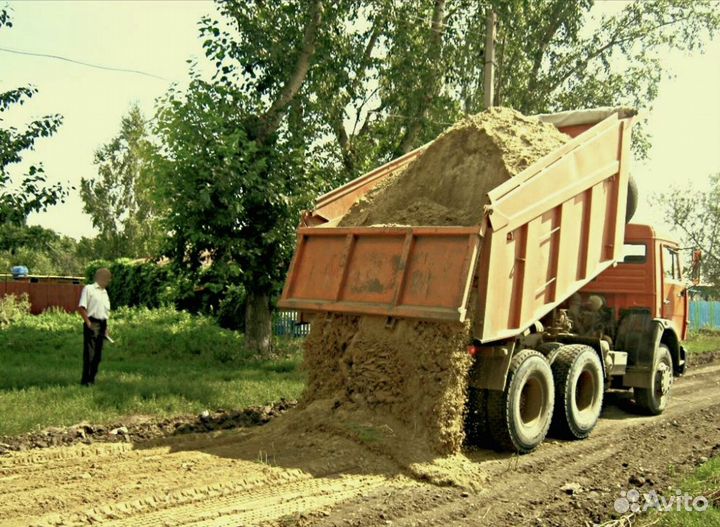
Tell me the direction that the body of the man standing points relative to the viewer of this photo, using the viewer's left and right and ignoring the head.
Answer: facing the viewer and to the right of the viewer

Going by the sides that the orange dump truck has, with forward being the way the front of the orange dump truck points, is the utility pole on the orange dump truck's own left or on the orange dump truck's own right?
on the orange dump truck's own left

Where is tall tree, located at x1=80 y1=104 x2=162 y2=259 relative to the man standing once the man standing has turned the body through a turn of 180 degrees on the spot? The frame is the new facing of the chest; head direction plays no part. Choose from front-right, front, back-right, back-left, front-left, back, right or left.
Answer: front-right

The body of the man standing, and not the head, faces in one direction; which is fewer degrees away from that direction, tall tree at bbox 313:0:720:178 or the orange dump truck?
the orange dump truck

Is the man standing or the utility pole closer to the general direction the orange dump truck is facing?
the utility pole

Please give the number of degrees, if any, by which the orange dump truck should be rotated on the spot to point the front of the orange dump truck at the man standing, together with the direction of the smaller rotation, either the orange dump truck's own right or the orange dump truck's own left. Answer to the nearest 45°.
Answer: approximately 135° to the orange dump truck's own left

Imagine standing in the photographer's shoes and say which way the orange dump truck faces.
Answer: facing away from the viewer and to the right of the viewer

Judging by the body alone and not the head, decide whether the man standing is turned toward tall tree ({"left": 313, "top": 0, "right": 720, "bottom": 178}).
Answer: no

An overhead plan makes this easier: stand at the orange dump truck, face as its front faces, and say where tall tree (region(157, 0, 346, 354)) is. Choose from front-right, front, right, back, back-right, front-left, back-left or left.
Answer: left

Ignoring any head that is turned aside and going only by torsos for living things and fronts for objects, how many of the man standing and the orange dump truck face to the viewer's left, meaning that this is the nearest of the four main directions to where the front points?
0

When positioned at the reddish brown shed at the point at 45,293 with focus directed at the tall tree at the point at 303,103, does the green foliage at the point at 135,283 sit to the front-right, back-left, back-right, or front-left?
front-left

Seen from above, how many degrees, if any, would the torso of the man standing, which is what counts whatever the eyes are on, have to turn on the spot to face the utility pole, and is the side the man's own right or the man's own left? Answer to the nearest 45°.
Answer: approximately 45° to the man's own left

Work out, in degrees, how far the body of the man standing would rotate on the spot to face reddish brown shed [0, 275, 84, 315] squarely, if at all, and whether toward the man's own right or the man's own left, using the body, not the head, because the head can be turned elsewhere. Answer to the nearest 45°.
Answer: approximately 135° to the man's own left

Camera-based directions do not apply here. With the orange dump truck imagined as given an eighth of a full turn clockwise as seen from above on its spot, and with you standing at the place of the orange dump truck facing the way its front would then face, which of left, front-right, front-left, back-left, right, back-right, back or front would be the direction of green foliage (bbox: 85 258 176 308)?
back-left

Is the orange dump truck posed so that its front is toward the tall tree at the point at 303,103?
no

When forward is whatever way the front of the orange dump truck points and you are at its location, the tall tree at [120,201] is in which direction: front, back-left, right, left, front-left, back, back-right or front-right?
left

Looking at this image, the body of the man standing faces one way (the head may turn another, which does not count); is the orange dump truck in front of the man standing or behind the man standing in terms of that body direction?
in front
